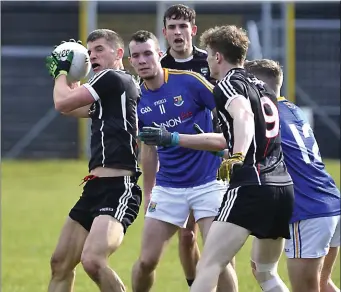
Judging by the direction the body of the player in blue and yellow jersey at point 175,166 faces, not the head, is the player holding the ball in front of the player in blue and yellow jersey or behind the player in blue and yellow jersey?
in front

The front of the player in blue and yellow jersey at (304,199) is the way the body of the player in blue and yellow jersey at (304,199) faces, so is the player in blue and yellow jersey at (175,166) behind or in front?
in front

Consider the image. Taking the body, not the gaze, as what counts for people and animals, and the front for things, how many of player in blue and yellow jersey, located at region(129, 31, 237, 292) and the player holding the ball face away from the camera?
0

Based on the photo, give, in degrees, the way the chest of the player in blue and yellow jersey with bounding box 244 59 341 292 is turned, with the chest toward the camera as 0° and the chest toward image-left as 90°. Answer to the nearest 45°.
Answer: approximately 135°

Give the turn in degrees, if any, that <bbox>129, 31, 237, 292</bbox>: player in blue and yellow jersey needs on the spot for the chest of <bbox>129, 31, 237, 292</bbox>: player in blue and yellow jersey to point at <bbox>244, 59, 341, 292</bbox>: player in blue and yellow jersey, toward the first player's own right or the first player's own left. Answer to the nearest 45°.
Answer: approximately 90° to the first player's own left

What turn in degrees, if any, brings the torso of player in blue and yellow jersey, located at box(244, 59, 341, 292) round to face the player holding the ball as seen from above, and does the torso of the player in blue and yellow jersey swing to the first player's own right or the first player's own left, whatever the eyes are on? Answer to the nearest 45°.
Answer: approximately 45° to the first player's own left

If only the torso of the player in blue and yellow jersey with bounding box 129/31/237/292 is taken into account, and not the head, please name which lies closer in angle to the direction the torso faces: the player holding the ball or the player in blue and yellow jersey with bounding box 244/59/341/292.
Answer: the player holding the ball
